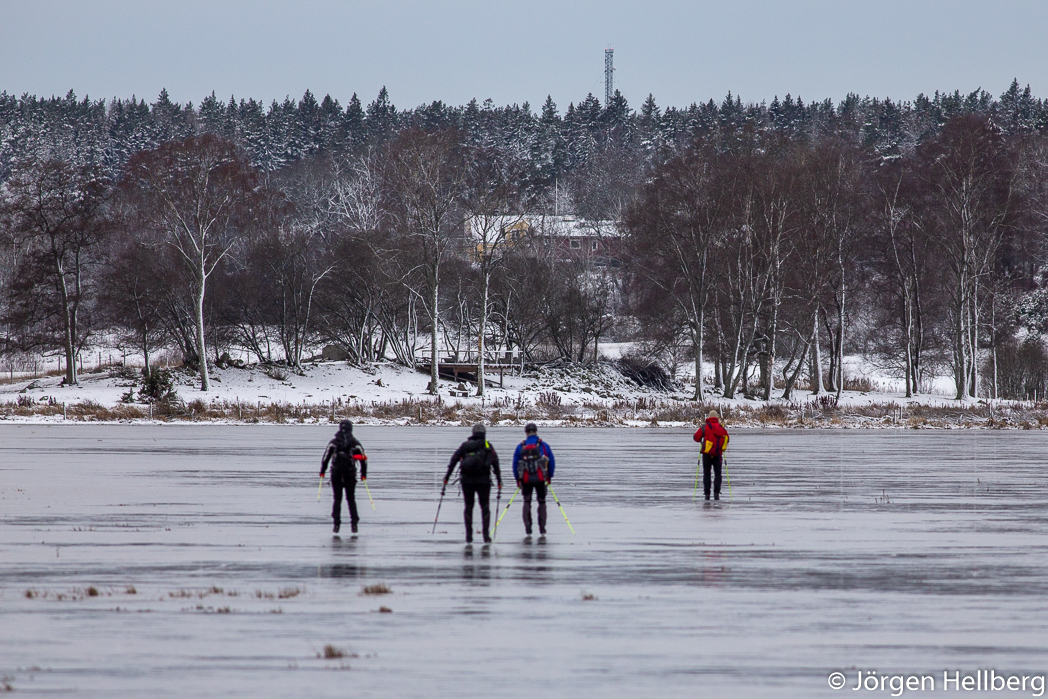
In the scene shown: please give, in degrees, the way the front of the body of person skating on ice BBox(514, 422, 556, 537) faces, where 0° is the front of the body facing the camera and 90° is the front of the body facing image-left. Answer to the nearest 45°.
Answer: approximately 180°

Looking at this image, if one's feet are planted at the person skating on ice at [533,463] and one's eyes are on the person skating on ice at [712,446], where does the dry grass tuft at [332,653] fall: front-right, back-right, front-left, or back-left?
back-right

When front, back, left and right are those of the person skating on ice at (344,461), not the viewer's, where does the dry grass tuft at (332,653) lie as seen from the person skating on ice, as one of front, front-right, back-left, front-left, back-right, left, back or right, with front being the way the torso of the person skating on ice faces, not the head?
back

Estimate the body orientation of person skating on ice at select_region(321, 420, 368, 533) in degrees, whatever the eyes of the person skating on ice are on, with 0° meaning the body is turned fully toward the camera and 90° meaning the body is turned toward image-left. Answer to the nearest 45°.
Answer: approximately 180°

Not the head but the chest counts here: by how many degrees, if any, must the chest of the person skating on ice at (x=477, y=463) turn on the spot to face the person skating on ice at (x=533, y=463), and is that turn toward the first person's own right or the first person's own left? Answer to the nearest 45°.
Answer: approximately 45° to the first person's own right

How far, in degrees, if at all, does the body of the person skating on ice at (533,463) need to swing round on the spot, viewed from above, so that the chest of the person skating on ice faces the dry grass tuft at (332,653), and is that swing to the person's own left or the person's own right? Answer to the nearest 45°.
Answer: approximately 180°

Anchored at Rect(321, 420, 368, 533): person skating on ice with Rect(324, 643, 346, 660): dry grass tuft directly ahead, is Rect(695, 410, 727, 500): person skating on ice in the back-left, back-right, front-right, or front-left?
back-left

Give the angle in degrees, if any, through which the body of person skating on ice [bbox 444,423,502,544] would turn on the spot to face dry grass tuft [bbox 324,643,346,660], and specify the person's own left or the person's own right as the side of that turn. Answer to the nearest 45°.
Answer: approximately 180°

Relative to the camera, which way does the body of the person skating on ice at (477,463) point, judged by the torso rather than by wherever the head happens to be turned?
away from the camera

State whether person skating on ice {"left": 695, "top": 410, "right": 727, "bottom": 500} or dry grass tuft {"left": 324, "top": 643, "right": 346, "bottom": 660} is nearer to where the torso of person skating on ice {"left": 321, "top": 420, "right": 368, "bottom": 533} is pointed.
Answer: the person skating on ice
